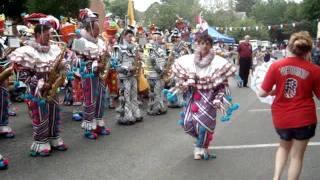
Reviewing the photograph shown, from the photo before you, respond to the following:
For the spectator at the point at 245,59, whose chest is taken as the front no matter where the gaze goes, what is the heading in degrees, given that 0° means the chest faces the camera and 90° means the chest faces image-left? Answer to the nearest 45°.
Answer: approximately 0°

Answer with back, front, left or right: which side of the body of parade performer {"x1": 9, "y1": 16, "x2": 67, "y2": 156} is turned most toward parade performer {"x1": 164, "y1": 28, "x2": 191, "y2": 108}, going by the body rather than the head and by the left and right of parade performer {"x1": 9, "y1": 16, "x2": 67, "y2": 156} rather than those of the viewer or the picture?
left

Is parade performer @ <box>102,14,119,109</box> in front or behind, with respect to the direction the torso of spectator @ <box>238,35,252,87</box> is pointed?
in front

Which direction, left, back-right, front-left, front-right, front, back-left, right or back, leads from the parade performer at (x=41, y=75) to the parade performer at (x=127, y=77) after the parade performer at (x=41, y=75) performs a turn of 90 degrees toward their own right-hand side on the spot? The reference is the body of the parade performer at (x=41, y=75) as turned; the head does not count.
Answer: back

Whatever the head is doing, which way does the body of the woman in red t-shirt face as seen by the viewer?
away from the camera

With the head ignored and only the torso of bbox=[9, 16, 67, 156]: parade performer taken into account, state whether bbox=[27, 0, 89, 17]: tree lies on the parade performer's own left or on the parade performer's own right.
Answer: on the parade performer's own left

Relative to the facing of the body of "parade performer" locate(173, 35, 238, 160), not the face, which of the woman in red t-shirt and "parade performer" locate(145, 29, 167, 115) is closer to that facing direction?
the woman in red t-shirt

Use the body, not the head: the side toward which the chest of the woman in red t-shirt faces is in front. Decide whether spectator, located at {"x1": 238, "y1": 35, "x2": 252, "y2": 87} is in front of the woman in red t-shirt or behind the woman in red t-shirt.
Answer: in front

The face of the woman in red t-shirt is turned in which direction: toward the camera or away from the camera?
away from the camera

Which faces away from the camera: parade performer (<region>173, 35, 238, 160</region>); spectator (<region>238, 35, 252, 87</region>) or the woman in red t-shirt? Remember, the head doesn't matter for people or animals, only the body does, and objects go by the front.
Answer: the woman in red t-shirt

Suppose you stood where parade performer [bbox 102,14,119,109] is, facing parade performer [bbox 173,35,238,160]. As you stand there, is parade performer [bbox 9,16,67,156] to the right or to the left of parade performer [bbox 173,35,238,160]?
right

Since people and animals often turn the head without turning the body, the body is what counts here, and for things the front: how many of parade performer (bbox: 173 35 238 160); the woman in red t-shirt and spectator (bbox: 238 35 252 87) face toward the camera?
2

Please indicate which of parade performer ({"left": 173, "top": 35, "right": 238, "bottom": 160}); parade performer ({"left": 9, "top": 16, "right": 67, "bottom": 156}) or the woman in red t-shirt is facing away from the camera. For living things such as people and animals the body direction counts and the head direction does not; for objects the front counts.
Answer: the woman in red t-shirt

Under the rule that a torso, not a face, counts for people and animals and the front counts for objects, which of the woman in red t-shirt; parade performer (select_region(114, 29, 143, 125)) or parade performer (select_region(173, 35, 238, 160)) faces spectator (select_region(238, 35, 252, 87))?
the woman in red t-shirt
